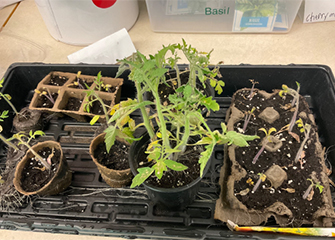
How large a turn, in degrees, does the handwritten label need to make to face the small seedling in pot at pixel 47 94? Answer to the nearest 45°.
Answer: approximately 45° to its right

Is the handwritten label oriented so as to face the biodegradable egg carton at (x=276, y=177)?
yes

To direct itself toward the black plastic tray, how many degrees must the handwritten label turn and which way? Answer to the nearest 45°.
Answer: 0° — it already faces it

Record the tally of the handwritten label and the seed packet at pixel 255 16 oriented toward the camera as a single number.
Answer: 2

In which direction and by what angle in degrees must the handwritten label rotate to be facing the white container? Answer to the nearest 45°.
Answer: approximately 45° to its right

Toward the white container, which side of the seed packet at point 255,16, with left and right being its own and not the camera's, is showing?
right

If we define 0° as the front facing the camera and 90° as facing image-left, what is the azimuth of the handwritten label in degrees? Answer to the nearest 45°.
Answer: approximately 0°

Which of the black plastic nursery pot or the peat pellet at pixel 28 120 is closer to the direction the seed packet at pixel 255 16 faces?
the black plastic nursery pot

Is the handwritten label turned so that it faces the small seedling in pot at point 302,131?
yes
